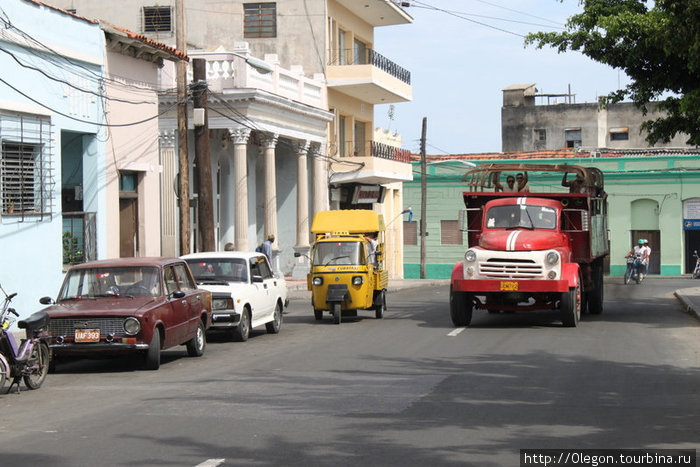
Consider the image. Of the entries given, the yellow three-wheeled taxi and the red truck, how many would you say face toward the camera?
2

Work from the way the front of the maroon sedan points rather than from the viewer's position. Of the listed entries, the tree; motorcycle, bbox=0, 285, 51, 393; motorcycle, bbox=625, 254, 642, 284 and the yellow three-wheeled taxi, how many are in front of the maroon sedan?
1

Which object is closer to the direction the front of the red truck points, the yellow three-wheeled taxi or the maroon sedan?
the maroon sedan

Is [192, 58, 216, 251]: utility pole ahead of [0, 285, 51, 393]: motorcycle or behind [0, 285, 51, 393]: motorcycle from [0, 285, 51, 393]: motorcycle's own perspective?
behind

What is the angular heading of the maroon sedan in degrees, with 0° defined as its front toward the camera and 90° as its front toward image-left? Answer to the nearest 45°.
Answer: approximately 45°

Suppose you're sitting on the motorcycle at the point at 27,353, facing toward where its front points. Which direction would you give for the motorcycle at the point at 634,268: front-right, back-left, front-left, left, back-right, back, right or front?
back

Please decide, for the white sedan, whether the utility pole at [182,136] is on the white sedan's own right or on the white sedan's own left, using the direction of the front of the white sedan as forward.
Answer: on the white sedan's own right

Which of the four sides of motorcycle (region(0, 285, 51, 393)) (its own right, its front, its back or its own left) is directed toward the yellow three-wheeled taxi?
back

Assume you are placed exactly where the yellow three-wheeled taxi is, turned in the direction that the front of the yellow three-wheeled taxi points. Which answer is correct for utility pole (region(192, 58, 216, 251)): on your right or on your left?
on your right

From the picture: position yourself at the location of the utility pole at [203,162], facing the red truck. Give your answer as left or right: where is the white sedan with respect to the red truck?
right

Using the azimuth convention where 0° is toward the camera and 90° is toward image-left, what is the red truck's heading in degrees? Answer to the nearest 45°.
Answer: approximately 0°

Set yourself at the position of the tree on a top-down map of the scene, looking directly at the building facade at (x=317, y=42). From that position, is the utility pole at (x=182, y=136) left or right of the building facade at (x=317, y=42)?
left

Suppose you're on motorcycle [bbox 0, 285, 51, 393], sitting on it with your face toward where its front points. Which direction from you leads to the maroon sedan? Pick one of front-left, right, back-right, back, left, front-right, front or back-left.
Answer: back

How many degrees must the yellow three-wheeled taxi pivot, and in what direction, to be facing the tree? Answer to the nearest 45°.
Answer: approximately 90° to its left

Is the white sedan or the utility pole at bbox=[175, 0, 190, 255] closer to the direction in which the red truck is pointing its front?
the white sedan
